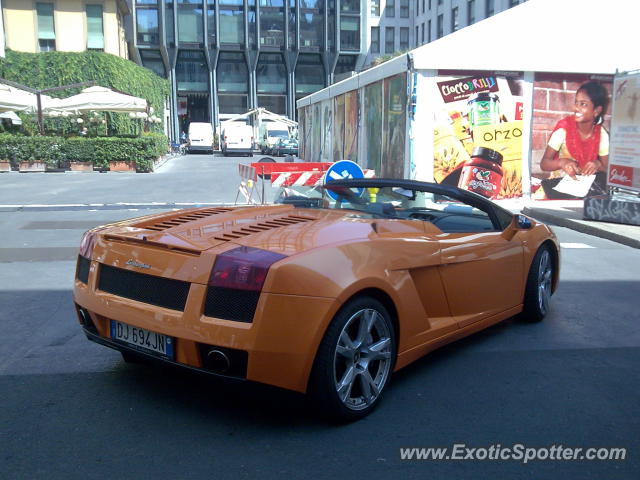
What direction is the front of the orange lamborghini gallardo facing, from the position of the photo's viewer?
facing away from the viewer and to the right of the viewer

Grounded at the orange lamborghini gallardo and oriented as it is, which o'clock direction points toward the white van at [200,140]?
The white van is roughly at 10 o'clock from the orange lamborghini gallardo.

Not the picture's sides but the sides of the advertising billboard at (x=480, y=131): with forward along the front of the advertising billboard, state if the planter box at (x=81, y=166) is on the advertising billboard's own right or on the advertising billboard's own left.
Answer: on the advertising billboard's own right

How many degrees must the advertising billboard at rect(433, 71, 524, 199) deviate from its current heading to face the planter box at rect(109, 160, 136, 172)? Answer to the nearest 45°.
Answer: approximately 135° to its right

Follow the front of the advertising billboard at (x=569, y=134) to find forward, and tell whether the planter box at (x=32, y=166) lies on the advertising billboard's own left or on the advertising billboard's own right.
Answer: on the advertising billboard's own right

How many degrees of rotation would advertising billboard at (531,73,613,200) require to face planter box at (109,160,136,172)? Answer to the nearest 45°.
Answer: approximately 90° to its right

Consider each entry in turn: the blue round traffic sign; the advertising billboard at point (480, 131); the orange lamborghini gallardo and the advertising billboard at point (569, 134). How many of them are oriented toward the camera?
3

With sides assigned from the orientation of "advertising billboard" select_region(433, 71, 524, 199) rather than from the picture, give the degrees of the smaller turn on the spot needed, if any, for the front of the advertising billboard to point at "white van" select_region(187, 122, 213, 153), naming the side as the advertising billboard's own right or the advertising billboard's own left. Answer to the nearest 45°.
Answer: approximately 135° to the advertising billboard's own right

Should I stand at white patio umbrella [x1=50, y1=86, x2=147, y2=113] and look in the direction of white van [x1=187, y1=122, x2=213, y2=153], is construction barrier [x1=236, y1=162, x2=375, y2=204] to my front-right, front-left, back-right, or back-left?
back-right
